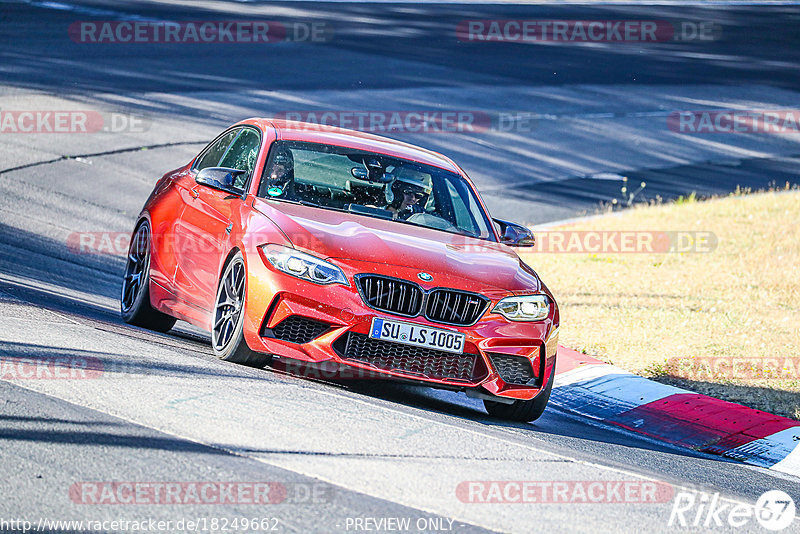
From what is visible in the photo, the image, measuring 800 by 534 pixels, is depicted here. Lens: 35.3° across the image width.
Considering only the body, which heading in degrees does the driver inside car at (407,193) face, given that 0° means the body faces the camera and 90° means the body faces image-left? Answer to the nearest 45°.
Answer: approximately 315°

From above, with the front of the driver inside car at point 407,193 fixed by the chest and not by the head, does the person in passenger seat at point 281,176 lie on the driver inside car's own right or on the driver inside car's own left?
on the driver inside car's own right
